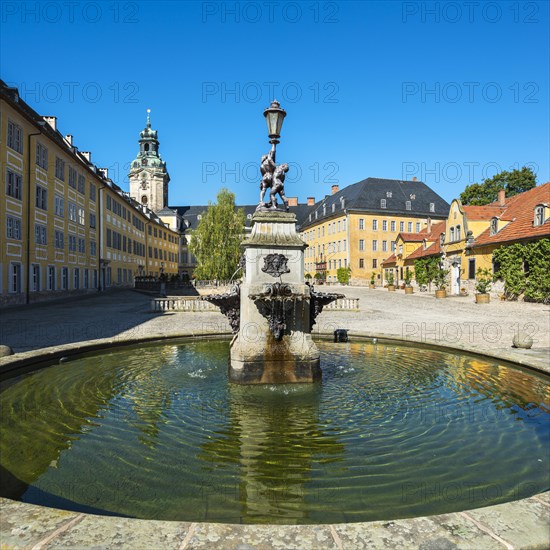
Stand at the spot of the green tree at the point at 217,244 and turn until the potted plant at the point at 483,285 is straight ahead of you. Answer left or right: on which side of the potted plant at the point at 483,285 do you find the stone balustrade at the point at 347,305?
right

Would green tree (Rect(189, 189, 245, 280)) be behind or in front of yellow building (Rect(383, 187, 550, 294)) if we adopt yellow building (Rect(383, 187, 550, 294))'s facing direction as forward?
in front

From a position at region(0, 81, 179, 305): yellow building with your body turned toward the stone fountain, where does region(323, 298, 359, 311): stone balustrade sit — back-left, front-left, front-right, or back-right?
front-left

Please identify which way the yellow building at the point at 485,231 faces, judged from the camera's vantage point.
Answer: facing the viewer and to the left of the viewer

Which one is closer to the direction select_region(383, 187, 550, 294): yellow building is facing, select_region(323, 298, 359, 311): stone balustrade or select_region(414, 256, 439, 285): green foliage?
the stone balustrade

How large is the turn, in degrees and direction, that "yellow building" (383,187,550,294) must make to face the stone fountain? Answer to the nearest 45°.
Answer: approximately 45° to its left

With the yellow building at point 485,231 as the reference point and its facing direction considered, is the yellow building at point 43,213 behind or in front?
in front

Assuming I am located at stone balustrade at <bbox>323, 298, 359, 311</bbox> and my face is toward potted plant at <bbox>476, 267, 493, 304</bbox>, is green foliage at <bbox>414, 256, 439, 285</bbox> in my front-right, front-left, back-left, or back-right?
front-left
